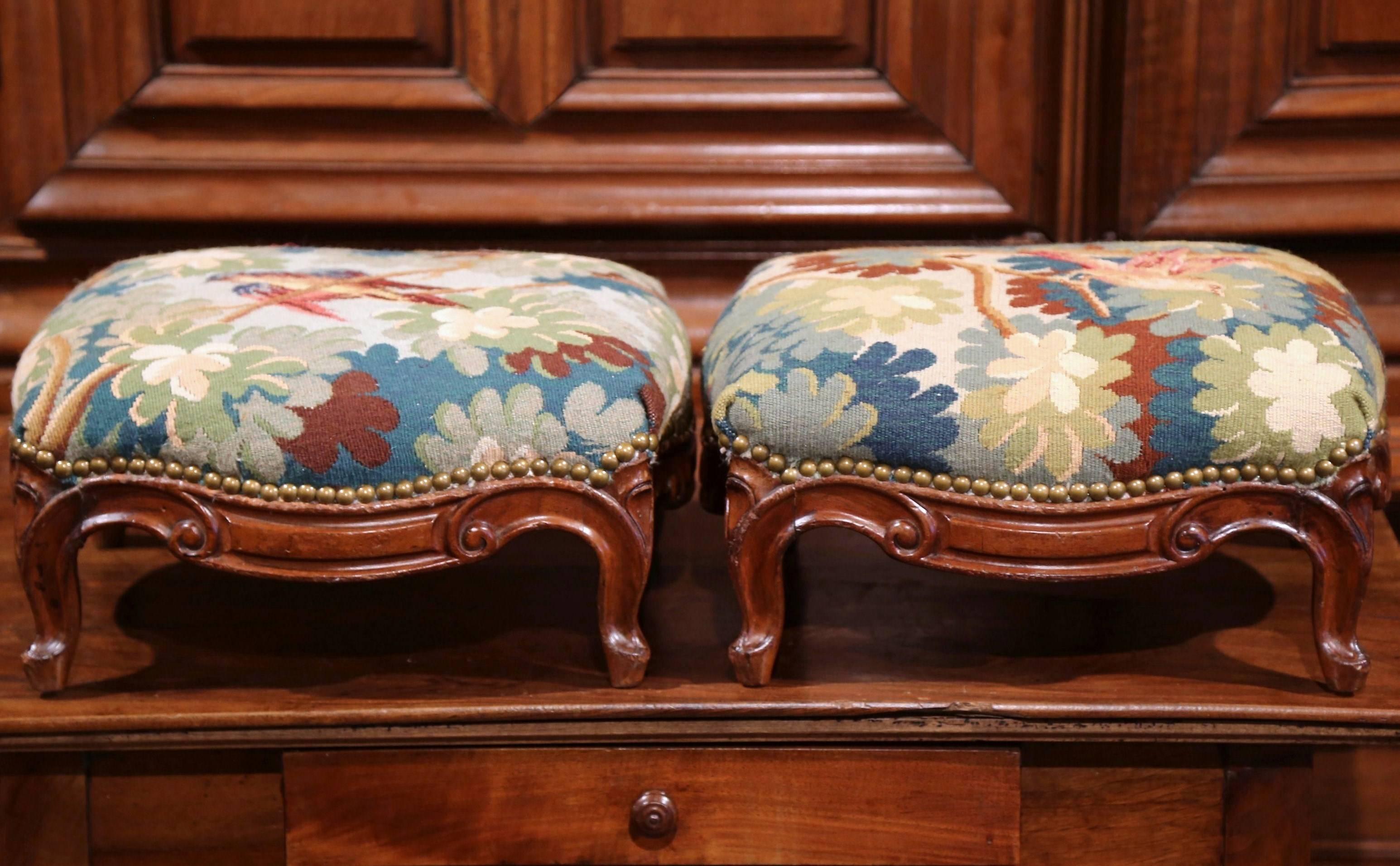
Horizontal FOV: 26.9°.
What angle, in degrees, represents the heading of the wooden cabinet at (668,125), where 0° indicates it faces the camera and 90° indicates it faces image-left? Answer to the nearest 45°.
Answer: approximately 0°
